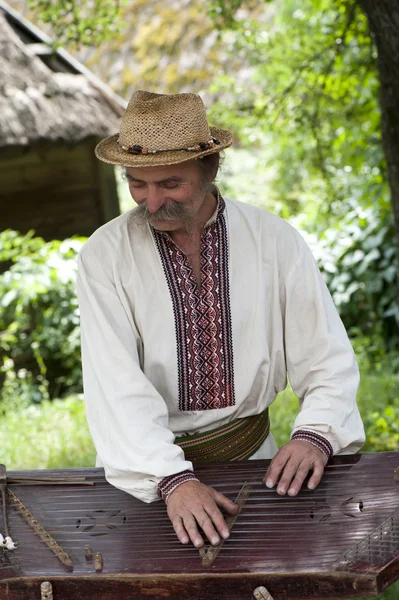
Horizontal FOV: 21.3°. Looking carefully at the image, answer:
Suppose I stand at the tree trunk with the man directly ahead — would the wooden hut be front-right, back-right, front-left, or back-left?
back-right

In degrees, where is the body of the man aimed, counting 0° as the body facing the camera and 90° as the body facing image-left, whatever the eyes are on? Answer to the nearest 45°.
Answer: approximately 0°

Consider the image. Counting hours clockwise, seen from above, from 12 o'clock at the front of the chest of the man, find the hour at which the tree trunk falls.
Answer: The tree trunk is roughly at 7 o'clock from the man.

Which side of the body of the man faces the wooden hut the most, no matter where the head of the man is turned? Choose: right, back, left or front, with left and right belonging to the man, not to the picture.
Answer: back
